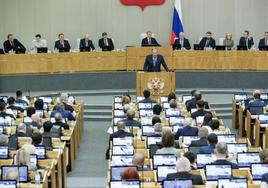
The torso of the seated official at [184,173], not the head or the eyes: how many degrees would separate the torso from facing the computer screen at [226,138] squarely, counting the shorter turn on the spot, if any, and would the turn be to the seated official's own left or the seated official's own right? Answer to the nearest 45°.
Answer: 0° — they already face it

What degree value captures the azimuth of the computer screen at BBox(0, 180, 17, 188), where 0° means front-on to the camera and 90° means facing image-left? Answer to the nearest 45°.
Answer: approximately 0°

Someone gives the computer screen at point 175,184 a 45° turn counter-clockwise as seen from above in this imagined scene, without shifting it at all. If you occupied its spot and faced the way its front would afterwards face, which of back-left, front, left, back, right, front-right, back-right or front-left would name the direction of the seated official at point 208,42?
back-left

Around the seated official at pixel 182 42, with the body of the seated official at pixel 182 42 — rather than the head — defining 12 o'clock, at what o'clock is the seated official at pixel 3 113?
the seated official at pixel 3 113 is roughly at 1 o'clock from the seated official at pixel 182 42.

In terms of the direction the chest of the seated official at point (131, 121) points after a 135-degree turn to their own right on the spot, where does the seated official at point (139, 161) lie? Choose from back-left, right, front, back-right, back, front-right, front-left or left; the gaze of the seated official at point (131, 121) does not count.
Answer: front-right

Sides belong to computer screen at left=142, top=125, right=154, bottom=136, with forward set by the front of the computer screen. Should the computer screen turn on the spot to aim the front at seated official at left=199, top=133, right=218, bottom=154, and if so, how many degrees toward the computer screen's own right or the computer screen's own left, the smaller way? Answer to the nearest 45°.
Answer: approximately 45° to the computer screen's own left

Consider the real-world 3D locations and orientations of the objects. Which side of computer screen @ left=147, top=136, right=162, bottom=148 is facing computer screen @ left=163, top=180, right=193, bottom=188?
front

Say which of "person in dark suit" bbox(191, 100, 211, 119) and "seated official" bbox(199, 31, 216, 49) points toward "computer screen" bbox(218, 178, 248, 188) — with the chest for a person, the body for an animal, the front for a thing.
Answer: the seated official

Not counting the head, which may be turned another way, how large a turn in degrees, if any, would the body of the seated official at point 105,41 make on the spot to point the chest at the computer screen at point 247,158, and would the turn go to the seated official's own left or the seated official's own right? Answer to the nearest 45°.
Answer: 0° — they already face it

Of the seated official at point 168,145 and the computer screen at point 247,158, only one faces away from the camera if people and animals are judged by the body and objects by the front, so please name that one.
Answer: the seated official

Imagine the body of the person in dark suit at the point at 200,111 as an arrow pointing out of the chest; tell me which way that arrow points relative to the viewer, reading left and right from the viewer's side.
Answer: facing away from the viewer

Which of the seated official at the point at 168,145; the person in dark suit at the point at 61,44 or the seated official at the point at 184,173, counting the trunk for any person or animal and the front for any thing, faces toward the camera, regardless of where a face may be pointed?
the person in dark suit

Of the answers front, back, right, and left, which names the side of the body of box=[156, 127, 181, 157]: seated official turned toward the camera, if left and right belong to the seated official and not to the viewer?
back

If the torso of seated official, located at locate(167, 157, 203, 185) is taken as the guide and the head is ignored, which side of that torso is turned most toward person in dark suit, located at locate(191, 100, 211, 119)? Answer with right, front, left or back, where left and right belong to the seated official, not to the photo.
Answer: front
